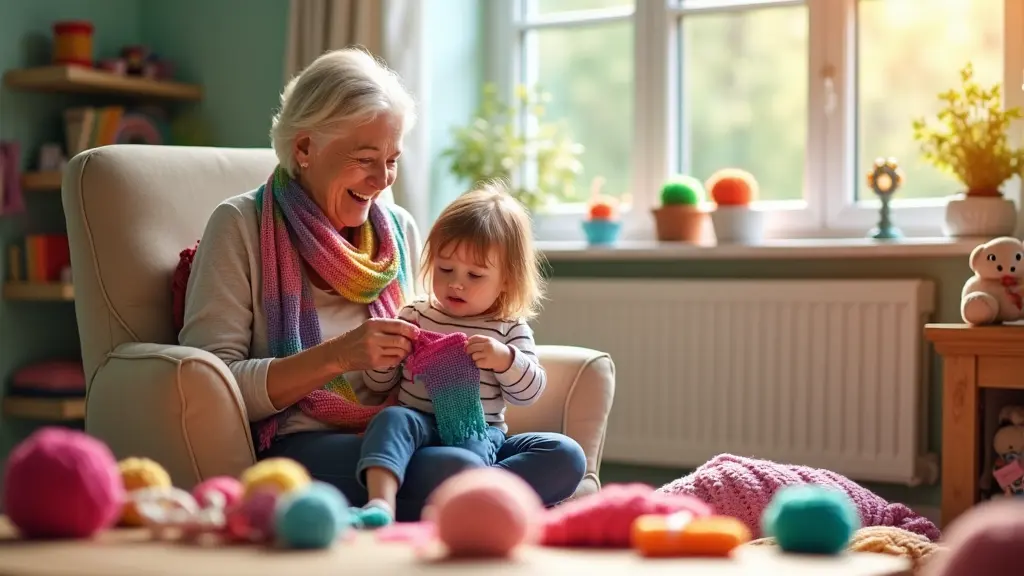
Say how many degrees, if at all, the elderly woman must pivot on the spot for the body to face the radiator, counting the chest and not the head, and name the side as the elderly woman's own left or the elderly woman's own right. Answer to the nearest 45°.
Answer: approximately 90° to the elderly woman's own left

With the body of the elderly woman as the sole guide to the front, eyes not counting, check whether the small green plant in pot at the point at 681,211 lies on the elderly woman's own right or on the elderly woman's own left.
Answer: on the elderly woman's own left

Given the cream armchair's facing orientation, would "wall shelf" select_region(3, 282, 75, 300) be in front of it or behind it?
behind

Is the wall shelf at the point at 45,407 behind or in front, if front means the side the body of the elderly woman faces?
behind

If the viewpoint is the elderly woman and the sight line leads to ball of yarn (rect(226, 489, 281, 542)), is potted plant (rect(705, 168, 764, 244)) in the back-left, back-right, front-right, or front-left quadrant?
back-left

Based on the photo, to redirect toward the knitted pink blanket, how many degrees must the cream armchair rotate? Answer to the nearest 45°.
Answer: approximately 45° to its left

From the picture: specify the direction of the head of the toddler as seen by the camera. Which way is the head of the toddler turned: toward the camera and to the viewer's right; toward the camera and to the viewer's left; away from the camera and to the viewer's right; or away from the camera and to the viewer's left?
toward the camera and to the viewer's left

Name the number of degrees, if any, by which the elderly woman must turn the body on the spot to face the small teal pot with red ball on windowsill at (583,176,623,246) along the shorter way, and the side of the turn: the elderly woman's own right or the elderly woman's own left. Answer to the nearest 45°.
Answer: approximately 90° to the elderly woman's own left

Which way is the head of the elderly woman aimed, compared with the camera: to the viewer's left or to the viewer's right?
to the viewer's right

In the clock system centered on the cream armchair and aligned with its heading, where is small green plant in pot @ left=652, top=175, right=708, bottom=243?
The small green plant in pot is roughly at 9 o'clock from the cream armchair.

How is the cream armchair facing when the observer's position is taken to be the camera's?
facing the viewer and to the right of the viewer

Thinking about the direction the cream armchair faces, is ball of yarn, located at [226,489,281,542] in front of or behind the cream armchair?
in front

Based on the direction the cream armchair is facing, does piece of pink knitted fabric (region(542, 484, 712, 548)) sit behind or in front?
in front

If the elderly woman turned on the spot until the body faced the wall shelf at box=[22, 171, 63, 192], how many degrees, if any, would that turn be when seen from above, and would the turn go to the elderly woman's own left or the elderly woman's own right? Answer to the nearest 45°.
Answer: approximately 180°
